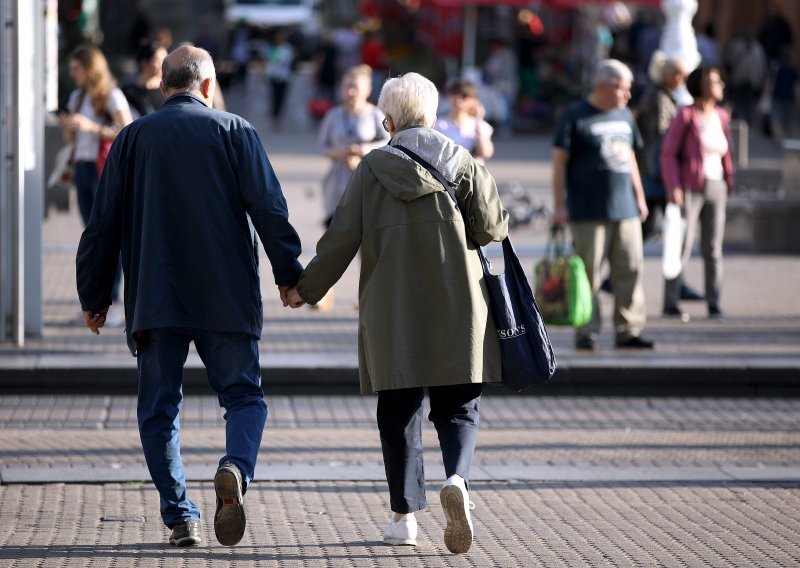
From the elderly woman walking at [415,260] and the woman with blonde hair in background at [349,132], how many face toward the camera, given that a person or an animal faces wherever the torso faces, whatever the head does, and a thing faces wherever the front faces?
1

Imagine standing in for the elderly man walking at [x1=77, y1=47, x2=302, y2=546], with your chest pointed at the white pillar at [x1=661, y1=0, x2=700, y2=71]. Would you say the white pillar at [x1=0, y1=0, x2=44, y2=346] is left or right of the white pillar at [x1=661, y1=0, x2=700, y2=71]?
left

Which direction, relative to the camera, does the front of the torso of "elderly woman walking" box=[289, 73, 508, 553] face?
away from the camera

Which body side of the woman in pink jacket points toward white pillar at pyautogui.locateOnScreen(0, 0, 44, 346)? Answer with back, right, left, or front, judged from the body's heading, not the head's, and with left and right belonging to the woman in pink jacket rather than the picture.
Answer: right

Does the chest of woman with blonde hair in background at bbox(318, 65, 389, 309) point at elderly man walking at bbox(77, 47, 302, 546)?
yes

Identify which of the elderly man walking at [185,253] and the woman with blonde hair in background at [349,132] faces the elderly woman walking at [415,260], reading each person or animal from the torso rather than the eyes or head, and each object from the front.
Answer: the woman with blonde hair in background

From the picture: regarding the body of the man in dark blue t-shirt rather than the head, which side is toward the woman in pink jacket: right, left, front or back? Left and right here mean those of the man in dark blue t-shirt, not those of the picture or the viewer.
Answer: left

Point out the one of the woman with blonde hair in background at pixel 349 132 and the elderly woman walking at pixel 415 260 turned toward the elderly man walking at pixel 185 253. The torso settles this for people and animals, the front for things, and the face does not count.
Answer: the woman with blonde hair in background
